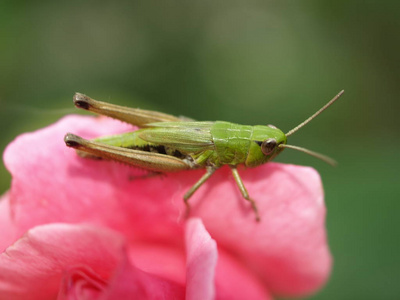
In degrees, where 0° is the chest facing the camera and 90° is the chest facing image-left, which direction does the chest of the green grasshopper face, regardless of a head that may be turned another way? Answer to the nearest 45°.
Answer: approximately 270°
